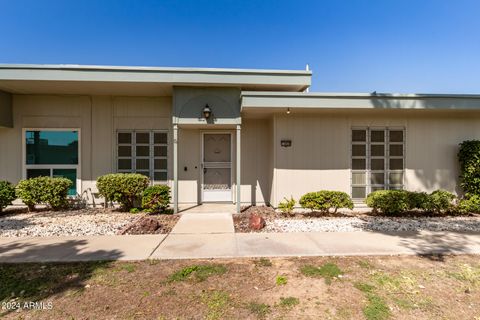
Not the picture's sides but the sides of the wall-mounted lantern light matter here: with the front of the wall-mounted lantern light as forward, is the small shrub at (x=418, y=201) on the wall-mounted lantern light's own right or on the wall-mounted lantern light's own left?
on the wall-mounted lantern light's own left

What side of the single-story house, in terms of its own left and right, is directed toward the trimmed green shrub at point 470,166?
left

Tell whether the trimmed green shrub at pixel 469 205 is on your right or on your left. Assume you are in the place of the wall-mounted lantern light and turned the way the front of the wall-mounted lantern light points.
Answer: on your left

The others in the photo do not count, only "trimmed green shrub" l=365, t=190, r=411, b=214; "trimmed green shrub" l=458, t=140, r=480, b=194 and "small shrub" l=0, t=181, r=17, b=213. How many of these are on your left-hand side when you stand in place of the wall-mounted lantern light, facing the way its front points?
2

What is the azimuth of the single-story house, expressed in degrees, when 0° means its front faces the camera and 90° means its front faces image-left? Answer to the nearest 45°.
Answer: approximately 0°

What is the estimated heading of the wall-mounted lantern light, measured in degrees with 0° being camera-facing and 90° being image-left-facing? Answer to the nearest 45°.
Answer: approximately 0°

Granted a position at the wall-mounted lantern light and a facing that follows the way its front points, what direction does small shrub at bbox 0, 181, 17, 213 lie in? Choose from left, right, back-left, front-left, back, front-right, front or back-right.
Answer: right

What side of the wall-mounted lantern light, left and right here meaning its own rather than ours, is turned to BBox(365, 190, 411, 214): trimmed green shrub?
left

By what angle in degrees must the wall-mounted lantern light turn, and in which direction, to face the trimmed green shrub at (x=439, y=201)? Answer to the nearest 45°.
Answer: approximately 90° to its left

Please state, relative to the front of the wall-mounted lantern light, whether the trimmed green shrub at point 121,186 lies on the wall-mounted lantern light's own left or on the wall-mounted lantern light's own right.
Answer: on the wall-mounted lantern light's own right

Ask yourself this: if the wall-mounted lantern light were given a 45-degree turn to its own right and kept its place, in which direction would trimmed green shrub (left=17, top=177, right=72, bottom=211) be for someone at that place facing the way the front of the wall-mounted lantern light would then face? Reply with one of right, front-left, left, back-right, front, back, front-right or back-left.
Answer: front-right
